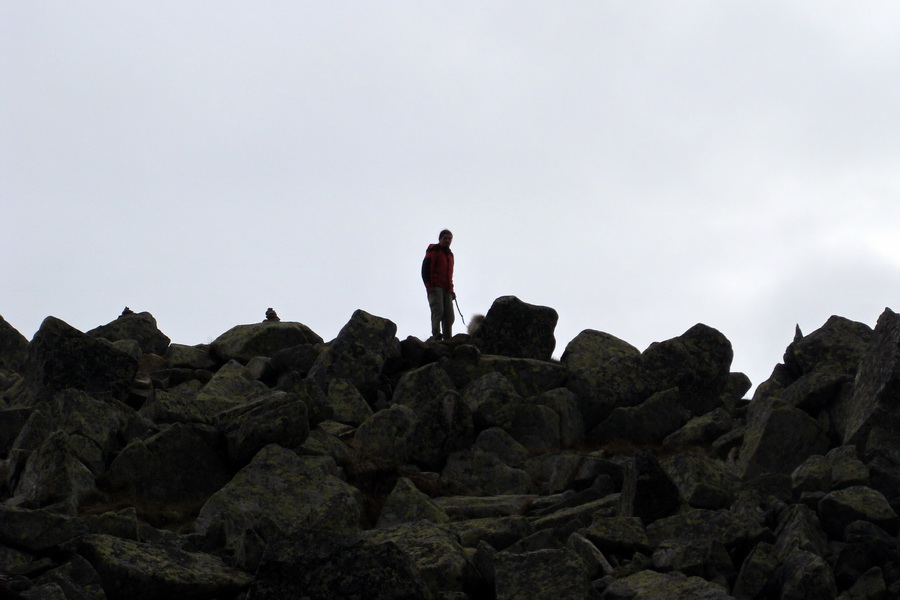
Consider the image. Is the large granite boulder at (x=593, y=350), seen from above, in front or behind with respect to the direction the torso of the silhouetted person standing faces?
in front

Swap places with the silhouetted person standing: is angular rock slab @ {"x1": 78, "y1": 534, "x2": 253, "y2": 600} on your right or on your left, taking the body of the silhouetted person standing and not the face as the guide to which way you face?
on your right

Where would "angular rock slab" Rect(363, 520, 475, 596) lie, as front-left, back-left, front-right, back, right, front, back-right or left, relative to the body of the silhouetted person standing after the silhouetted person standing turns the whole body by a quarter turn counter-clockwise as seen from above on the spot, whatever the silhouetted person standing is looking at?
back-right

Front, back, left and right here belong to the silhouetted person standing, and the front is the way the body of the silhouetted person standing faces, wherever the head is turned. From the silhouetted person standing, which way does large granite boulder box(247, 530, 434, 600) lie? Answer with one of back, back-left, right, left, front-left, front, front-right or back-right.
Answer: front-right

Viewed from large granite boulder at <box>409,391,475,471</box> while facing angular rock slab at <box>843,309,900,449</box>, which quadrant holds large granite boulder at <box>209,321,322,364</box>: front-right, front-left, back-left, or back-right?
back-left

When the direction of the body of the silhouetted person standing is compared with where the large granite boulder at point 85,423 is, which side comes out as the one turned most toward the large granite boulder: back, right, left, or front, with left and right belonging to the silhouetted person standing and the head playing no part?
right

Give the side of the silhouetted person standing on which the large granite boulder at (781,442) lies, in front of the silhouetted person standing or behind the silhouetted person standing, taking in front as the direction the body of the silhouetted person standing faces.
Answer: in front

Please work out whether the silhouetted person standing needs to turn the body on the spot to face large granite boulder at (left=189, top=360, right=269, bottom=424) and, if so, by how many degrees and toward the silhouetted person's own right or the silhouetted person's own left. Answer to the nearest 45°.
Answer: approximately 90° to the silhouetted person's own right

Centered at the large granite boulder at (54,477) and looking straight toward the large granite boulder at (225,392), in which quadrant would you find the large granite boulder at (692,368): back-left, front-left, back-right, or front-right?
front-right

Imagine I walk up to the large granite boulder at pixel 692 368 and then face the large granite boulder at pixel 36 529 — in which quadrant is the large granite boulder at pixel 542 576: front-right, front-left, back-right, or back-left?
front-left

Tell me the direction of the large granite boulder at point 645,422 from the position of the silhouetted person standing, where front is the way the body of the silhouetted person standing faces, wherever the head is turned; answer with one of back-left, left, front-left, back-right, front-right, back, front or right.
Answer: front
